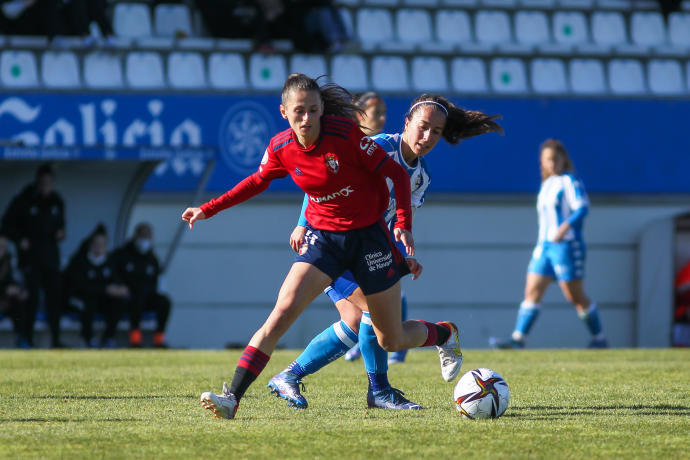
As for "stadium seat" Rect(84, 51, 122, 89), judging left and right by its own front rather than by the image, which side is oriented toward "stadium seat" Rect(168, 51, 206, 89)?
left

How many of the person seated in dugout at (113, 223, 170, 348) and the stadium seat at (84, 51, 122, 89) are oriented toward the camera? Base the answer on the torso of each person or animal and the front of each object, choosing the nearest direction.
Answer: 2

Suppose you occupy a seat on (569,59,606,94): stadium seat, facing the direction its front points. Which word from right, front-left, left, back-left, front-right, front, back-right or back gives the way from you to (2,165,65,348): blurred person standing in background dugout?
front-right

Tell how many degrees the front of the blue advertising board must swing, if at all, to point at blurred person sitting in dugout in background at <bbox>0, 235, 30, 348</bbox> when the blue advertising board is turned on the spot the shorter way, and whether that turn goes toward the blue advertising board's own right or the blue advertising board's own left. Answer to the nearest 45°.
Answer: approximately 90° to the blue advertising board's own right

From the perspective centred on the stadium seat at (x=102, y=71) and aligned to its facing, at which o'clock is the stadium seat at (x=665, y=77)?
the stadium seat at (x=665, y=77) is roughly at 9 o'clock from the stadium seat at (x=102, y=71).

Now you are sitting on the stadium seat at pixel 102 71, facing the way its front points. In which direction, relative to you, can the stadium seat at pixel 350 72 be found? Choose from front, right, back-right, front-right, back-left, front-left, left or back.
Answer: left

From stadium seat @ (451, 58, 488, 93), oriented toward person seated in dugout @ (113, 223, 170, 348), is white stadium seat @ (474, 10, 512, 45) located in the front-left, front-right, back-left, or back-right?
back-right

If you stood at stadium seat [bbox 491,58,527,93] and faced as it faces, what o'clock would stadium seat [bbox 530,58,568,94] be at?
stadium seat [bbox 530,58,568,94] is roughly at 8 o'clock from stadium seat [bbox 491,58,527,93].

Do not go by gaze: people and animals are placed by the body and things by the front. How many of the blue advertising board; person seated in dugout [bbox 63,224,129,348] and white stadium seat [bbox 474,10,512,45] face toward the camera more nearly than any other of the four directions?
3

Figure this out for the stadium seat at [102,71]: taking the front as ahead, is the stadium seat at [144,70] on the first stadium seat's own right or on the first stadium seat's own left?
on the first stadium seat's own left

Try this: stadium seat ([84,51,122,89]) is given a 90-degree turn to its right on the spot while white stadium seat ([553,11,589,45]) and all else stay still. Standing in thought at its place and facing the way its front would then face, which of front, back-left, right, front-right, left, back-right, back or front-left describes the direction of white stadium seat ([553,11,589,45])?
back
